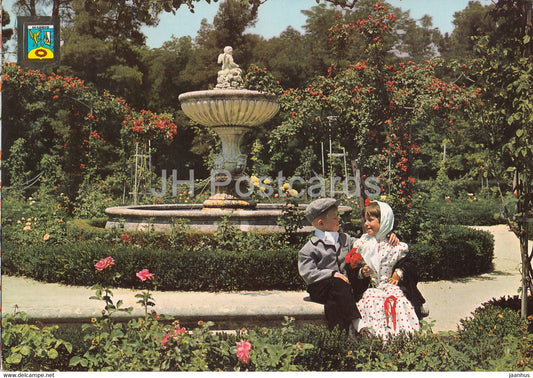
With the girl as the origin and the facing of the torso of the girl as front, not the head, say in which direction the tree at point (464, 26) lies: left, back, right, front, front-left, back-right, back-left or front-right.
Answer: back-right

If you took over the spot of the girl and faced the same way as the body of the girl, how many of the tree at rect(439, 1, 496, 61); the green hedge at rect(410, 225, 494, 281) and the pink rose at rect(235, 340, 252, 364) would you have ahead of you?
1

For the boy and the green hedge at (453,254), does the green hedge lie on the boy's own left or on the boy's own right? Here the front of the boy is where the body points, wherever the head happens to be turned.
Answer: on the boy's own left

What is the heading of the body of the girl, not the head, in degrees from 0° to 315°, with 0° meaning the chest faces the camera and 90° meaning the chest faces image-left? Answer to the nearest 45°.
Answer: approximately 45°

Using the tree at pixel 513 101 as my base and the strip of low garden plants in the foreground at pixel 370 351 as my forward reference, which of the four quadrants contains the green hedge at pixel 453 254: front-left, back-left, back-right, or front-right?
back-right

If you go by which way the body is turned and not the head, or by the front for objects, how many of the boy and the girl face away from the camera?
0

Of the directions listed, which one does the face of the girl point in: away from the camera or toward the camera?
toward the camera

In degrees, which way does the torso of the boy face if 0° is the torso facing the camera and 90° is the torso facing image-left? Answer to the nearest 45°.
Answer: approximately 315°

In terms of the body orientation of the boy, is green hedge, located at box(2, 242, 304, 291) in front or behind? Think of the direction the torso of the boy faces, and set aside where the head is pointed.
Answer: behind

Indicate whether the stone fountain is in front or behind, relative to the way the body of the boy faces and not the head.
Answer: behind
